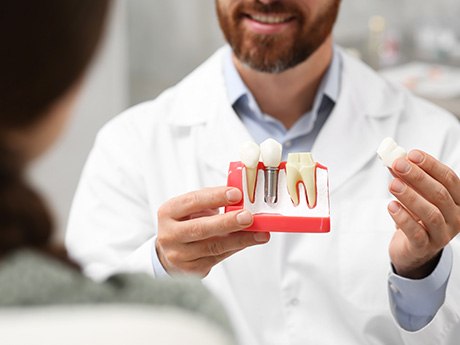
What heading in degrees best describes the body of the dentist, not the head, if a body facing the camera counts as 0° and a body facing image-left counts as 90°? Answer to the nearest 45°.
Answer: approximately 0°

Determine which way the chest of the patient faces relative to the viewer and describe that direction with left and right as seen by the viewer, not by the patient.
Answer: facing away from the viewer and to the right of the viewer

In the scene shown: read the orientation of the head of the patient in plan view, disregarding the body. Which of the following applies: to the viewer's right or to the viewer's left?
to the viewer's right

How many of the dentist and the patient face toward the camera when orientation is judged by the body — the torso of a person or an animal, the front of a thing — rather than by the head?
1

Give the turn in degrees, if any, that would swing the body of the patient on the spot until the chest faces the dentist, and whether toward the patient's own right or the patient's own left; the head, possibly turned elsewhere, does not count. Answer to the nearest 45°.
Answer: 0° — they already face them

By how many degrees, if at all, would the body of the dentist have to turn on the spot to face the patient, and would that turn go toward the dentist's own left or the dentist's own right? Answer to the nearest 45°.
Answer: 0° — they already face them
